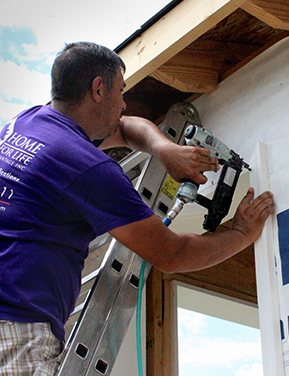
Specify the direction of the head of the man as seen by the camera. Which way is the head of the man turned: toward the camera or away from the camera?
away from the camera

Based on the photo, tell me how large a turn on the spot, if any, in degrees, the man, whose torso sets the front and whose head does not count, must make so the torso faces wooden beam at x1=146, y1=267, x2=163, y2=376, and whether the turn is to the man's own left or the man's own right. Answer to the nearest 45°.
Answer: approximately 45° to the man's own left

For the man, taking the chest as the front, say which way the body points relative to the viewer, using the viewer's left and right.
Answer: facing away from the viewer and to the right of the viewer
